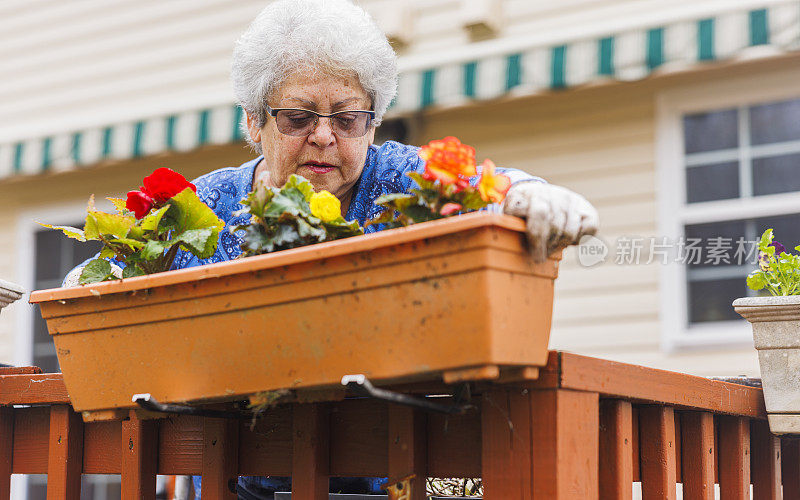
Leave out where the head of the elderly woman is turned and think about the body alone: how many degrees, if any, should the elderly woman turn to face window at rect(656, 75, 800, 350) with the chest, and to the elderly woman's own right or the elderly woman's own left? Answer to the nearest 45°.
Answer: approximately 135° to the elderly woman's own left

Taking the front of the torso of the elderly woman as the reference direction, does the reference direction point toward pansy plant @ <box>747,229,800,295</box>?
no

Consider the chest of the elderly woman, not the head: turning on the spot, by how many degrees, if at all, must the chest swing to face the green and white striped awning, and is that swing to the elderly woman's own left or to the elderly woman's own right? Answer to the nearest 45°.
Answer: approximately 180°

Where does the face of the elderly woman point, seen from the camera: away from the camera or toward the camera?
toward the camera

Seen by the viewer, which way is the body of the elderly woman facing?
toward the camera

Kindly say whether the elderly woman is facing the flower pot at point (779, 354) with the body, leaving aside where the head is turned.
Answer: no

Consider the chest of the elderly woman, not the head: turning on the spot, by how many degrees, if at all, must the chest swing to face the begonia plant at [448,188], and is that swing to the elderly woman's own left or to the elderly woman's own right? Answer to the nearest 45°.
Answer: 0° — they already face it

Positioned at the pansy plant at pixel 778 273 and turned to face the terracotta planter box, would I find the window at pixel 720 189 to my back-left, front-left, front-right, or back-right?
back-right

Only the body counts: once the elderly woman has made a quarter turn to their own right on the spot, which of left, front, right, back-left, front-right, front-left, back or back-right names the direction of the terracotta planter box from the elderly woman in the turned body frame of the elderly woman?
left
